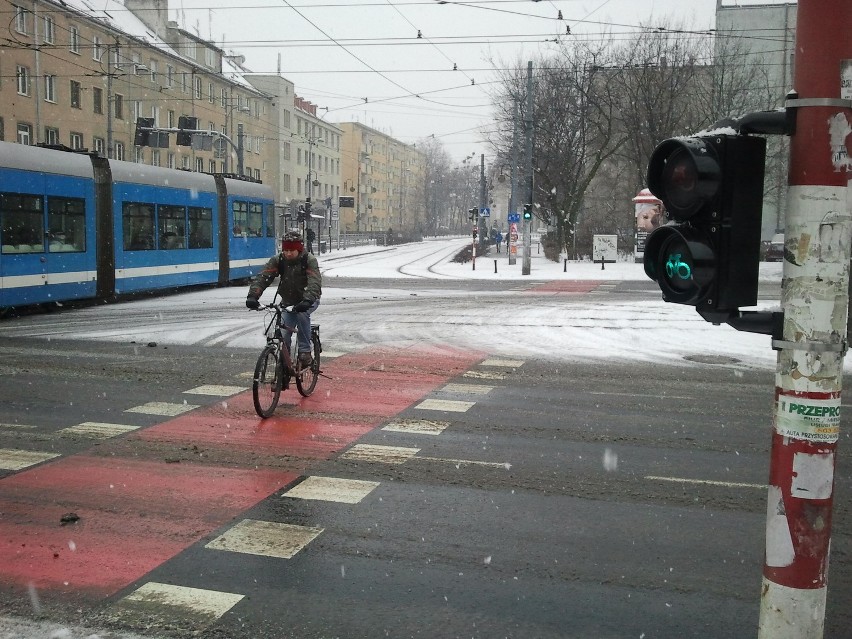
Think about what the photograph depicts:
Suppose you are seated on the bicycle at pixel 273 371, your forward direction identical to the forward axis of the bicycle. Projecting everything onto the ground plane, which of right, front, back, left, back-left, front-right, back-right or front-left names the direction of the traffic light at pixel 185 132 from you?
back-right

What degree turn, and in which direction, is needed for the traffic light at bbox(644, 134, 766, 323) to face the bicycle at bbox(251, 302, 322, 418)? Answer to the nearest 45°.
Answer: approximately 90° to its right

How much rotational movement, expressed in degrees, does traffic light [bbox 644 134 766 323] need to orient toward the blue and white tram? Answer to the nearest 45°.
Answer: approximately 90° to its right

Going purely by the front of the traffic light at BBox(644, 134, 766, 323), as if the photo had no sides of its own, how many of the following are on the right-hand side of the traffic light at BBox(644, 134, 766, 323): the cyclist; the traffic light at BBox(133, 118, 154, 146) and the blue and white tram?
3

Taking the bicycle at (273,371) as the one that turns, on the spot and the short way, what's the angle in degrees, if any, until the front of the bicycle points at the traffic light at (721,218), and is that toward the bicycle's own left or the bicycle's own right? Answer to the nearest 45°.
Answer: approximately 45° to the bicycle's own left

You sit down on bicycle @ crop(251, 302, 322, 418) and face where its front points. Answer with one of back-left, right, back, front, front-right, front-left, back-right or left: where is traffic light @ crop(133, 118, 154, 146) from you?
back-right

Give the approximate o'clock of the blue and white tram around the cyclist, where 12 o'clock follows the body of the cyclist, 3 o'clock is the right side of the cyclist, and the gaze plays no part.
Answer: The blue and white tram is roughly at 4 o'clock from the cyclist.

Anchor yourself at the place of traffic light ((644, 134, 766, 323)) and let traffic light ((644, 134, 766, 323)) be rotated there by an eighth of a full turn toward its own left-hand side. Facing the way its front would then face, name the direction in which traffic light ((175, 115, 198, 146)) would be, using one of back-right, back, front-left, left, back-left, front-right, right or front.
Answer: back-right

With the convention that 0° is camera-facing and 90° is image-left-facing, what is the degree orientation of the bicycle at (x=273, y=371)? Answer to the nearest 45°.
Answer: approximately 45°

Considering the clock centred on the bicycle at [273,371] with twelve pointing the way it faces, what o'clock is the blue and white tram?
The blue and white tram is roughly at 4 o'clock from the bicycle.

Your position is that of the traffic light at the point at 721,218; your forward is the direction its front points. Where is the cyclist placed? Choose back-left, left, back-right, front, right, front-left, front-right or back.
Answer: right

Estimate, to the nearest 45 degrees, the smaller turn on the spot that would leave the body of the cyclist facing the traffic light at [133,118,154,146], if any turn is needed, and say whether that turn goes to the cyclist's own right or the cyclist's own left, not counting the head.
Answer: approximately 135° to the cyclist's own right

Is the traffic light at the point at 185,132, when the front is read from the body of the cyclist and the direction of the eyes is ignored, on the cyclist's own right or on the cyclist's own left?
on the cyclist's own right

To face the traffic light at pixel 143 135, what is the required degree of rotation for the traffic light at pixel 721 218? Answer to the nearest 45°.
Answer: approximately 90° to its right
